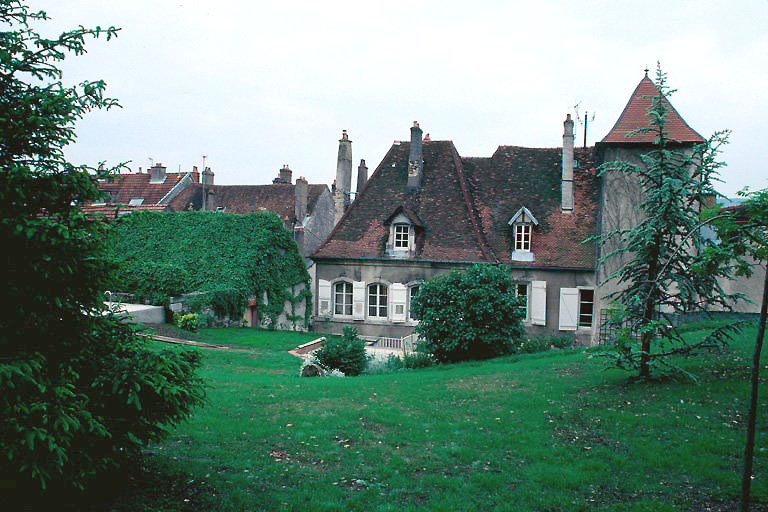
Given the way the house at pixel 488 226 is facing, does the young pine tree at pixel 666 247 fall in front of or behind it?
in front

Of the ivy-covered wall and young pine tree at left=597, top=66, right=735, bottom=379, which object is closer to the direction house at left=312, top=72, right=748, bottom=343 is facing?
the young pine tree

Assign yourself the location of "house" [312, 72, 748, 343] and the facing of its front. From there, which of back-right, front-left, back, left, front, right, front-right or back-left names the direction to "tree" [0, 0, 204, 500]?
front

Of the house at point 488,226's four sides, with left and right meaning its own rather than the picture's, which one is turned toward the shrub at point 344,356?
front

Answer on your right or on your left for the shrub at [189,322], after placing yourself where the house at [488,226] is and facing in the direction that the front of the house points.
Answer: on your right

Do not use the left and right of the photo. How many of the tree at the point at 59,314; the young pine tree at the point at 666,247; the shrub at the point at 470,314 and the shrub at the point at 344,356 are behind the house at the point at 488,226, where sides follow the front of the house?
0

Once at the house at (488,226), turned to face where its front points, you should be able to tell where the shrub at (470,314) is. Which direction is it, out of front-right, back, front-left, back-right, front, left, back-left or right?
front

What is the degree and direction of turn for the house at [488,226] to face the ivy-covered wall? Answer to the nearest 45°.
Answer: approximately 90° to its right

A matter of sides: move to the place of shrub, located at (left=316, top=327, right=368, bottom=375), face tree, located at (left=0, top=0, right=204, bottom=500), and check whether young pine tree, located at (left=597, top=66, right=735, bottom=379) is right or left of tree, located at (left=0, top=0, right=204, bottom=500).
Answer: left

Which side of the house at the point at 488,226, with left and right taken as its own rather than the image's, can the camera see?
front

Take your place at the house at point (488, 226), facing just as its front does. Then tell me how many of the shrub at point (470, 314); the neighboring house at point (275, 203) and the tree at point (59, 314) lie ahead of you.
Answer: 2

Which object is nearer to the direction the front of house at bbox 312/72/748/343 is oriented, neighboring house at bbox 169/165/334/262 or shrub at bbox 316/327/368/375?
the shrub
